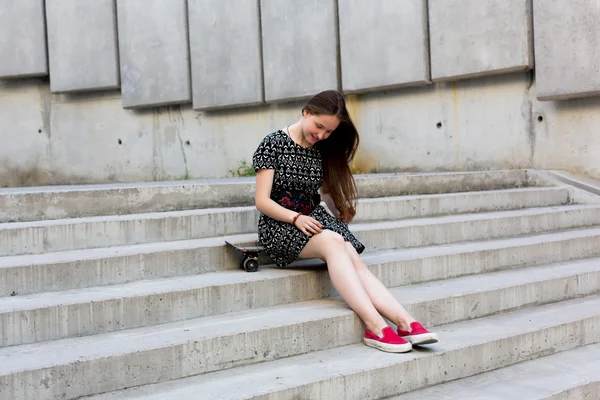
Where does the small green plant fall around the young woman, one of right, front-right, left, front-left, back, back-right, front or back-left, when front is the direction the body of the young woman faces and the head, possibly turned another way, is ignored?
back-left

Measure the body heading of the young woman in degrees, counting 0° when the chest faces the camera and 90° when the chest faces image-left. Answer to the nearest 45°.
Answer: approximately 315°
